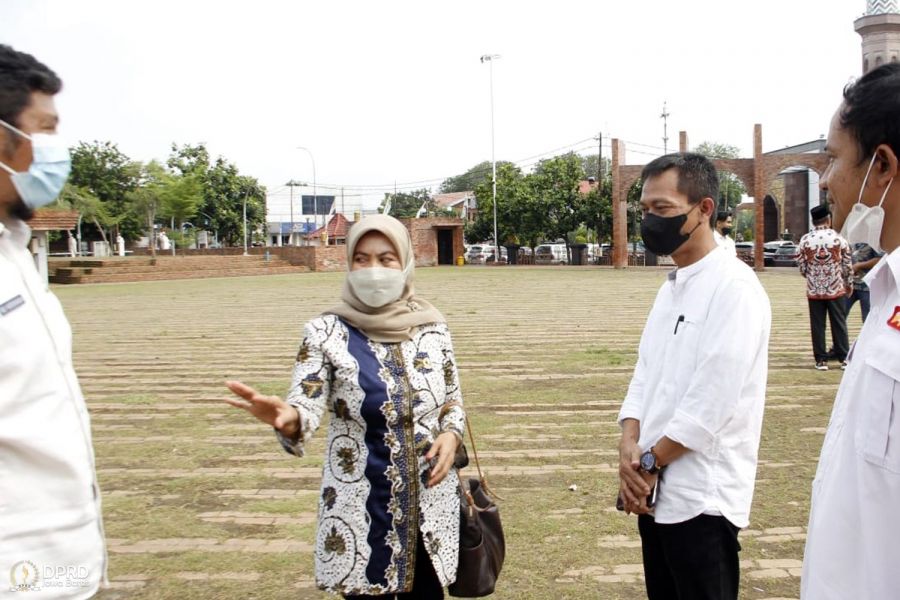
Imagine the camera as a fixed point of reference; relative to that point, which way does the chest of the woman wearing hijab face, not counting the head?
toward the camera

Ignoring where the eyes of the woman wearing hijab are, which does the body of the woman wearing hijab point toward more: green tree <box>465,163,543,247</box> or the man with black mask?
the man with black mask

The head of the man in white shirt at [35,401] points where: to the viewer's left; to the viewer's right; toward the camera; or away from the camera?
to the viewer's right

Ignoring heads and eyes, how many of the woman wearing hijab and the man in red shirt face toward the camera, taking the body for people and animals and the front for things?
1

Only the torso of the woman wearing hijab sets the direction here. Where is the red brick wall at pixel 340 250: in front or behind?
behind

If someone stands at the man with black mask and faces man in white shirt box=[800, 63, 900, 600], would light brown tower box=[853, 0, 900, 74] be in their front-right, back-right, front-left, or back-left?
back-left
